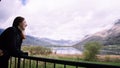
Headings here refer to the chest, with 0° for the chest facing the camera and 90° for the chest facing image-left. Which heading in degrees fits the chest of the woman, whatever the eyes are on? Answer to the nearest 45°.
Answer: approximately 270°
